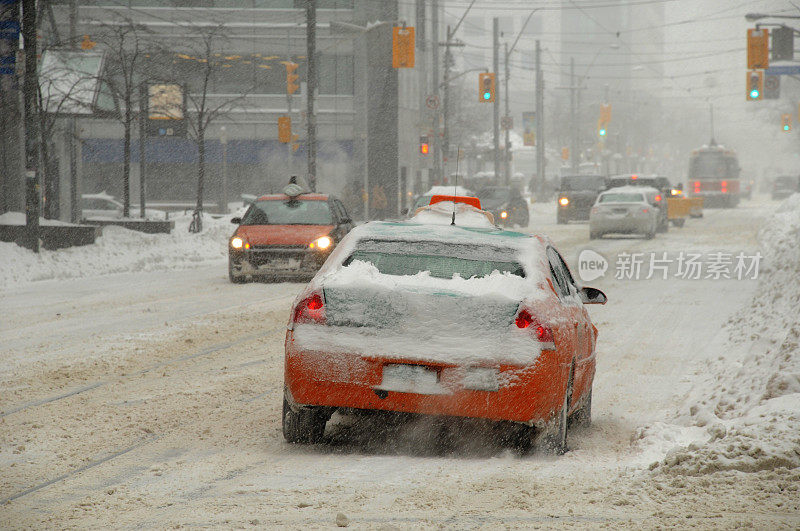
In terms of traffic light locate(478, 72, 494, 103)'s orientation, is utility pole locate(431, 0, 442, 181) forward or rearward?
rearward

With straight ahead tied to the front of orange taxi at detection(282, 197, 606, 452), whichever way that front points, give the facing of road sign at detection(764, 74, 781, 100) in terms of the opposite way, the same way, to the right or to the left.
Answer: the opposite way

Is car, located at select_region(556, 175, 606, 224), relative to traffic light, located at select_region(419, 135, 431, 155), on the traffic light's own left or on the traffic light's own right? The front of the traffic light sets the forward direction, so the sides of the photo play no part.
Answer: on the traffic light's own left

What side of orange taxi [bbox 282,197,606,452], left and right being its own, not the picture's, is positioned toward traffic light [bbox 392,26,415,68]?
front

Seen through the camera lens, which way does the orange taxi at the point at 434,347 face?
facing away from the viewer

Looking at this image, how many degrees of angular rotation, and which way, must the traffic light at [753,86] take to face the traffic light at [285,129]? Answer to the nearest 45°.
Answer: approximately 90° to its right

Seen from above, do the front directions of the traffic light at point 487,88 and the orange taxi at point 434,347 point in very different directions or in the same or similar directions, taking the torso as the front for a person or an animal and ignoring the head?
very different directions

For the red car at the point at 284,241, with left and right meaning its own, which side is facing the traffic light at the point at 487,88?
back
